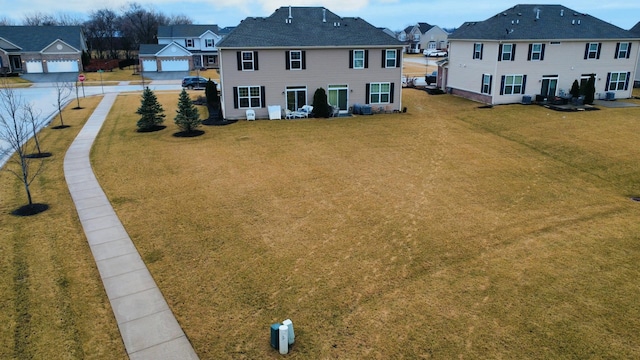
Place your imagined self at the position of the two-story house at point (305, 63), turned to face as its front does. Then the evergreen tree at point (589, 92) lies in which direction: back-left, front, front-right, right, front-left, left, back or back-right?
right

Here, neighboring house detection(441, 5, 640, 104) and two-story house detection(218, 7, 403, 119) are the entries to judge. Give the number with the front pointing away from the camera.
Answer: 2

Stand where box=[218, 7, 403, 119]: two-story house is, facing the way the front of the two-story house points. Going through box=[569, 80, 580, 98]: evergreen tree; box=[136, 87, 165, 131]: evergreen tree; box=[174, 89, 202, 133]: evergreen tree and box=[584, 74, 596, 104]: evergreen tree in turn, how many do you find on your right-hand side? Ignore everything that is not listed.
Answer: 2

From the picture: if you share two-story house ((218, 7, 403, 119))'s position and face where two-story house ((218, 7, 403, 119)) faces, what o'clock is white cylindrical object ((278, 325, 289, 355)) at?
The white cylindrical object is roughly at 6 o'clock from the two-story house.

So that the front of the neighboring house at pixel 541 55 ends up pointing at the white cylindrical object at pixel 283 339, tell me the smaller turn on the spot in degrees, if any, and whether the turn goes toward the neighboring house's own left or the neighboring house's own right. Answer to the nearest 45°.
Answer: approximately 180°

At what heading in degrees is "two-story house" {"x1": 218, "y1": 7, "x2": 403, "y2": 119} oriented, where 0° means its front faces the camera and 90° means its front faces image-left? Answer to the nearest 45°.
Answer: approximately 180°

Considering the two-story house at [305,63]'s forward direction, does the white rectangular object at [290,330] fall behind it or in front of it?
behind

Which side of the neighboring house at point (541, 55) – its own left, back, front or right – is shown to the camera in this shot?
back

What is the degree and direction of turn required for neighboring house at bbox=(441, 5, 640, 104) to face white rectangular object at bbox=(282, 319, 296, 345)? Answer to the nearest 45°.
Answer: approximately 180°

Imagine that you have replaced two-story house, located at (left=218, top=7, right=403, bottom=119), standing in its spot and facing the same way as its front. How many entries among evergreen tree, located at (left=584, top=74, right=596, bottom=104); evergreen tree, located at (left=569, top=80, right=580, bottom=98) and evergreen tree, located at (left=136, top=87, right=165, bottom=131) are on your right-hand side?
2

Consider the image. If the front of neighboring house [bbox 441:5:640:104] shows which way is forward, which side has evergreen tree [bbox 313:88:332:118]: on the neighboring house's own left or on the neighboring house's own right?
on the neighboring house's own left
